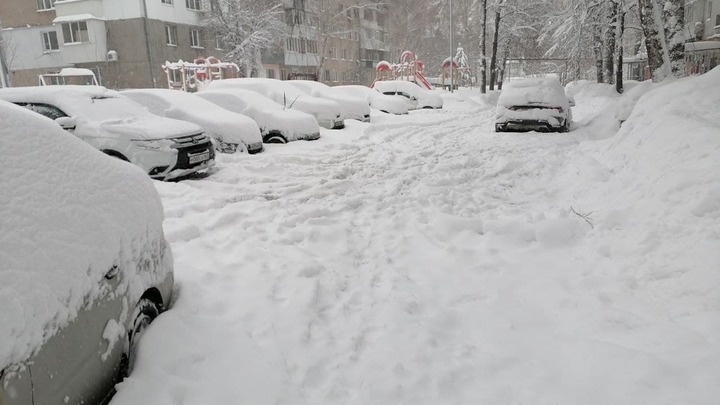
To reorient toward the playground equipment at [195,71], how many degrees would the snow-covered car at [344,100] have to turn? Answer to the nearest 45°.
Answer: approximately 180°

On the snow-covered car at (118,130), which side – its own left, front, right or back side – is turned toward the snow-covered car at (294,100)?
left

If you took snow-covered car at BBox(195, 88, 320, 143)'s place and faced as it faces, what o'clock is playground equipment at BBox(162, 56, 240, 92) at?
The playground equipment is roughly at 7 o'clock from the snow-covered car.

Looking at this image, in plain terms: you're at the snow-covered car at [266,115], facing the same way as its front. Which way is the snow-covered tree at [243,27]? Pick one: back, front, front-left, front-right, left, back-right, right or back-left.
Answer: back-left

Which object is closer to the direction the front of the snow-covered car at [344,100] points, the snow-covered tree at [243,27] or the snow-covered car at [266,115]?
the snow-covered car

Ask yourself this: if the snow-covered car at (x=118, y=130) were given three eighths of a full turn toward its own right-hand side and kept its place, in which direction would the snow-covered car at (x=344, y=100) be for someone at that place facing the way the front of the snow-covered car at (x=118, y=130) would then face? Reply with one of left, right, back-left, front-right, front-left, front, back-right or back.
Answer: back-right

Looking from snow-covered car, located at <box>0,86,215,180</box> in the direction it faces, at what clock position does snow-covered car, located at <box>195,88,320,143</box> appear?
snow-covered car, located at <box>195,88,320,143</box> is roughly at 9 o'clock from snow-covered car, located at <box>0,86,215,180</box>.

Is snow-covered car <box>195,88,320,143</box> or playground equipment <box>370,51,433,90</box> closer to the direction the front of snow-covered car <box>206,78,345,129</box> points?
the snow-covered car

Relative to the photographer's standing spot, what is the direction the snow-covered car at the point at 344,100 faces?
facing the viewer and to the right of the viewer

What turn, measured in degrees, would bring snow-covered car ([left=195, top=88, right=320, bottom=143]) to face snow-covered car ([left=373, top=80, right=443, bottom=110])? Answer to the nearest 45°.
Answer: approximately 90° to its left

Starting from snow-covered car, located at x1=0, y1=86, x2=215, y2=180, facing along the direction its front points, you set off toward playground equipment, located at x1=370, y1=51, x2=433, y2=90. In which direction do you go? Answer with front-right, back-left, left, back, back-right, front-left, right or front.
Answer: left
